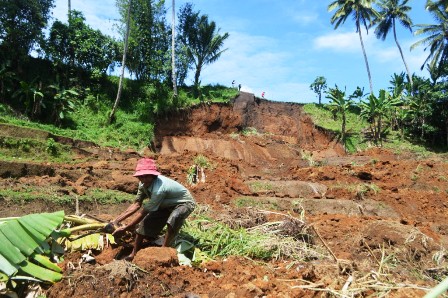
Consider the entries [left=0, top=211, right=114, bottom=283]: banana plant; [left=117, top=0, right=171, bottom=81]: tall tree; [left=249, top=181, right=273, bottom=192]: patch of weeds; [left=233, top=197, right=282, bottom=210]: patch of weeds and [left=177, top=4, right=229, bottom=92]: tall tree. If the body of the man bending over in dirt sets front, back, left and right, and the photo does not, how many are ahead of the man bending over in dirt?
1

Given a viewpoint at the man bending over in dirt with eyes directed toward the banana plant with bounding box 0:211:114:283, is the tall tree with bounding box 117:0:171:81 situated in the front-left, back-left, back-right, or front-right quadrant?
back-right

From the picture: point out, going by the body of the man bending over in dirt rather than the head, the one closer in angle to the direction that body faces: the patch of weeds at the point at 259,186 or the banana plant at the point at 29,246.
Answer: the banana plant

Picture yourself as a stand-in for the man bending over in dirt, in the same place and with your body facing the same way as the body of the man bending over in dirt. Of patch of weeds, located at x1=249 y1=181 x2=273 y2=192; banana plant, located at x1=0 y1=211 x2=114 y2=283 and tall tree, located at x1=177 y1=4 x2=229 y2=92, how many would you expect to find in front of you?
1

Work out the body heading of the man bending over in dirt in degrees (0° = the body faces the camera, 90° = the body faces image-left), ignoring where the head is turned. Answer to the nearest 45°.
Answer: approximately 45°

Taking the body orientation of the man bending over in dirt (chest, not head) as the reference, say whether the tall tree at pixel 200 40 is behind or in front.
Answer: behind

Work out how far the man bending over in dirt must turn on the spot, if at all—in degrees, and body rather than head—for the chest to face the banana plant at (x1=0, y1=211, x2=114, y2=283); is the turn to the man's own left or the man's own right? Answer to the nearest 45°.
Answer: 0° — they already face it

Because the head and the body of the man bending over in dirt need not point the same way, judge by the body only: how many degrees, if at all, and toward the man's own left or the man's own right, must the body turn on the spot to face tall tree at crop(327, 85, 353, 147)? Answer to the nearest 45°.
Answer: approximately 180°

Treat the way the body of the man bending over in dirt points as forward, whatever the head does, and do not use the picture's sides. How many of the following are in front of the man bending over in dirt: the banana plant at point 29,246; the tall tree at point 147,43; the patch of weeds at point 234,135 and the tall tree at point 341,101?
1

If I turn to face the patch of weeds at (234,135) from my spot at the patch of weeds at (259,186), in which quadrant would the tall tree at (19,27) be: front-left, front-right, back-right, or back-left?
front-left

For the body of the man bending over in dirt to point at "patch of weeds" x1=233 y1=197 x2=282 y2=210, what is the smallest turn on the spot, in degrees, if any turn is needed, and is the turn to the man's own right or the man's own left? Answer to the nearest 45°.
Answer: approximately 180°

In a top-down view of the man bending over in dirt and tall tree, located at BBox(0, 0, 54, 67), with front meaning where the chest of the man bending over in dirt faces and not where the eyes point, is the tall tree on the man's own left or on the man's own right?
on the man's own right
